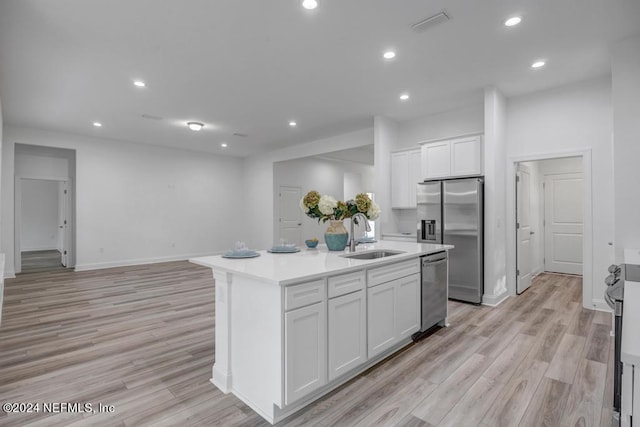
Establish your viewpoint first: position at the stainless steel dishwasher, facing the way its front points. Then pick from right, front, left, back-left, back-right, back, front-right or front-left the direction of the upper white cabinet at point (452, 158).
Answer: back-left

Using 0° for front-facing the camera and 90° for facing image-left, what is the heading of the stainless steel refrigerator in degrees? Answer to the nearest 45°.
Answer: approximately 45°

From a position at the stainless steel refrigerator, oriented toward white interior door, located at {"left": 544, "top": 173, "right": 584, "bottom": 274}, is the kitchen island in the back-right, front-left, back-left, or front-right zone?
back-right

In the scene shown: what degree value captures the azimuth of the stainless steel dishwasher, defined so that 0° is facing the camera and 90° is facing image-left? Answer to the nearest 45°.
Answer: approximately 315°

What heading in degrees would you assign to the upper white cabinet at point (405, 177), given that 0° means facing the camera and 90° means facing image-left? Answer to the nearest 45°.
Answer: approximately 45°

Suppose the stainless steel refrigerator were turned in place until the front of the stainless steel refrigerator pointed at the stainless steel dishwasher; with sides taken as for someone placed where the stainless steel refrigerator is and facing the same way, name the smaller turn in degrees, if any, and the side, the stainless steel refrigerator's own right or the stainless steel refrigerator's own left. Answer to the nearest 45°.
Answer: approximately 45° to the stainless steel refrigerator's own left

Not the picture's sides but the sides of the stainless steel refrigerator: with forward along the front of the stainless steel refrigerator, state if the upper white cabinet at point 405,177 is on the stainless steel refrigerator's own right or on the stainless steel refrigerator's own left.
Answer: on the stainless steel refrigerator's own right

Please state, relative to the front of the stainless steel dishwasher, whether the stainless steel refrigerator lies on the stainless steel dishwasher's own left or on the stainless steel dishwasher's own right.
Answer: on the stainless steel dishwasher's own left

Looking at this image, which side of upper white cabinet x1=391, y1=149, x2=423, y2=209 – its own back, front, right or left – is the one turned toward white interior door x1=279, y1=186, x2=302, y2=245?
right

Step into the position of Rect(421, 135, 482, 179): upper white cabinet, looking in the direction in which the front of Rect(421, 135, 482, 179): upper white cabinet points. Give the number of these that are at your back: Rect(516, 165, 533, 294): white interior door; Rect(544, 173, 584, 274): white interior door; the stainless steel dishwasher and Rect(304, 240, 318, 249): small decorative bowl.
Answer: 2

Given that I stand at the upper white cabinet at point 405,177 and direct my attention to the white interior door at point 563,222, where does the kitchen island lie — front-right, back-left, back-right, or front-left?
back-right
